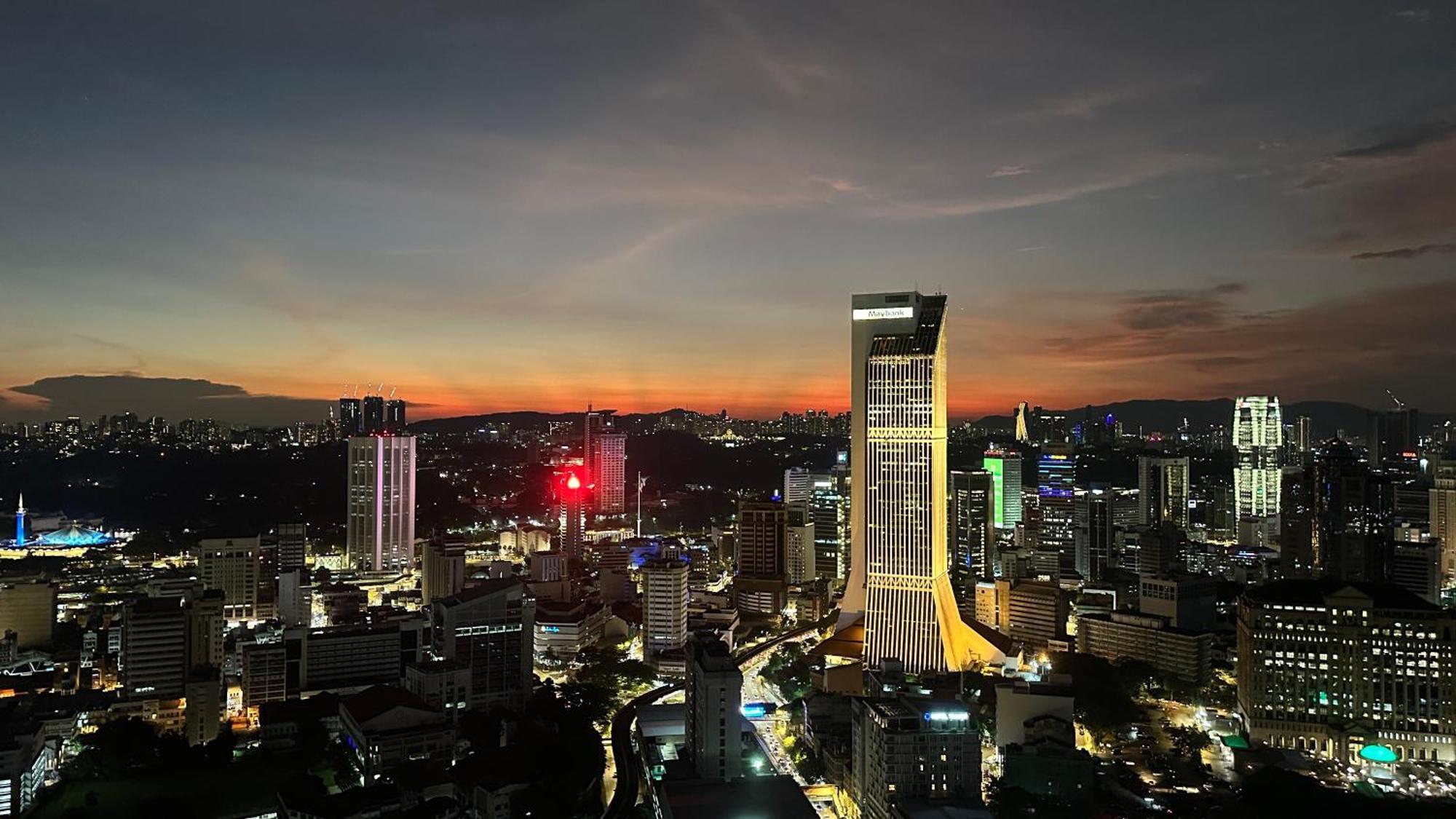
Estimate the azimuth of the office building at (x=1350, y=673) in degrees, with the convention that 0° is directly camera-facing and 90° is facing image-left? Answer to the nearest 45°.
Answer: approximately 0°

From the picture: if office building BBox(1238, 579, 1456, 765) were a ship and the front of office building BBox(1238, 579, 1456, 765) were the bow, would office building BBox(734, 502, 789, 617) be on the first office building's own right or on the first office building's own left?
on the first office building's own right

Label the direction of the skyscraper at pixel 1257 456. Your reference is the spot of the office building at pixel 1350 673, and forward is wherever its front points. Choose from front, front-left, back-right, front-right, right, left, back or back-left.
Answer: back

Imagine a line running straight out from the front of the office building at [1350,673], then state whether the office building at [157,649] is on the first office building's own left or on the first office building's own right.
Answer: on the first office building's own right

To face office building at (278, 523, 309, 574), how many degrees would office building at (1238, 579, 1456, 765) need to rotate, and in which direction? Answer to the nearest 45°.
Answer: approximately 90° to its right

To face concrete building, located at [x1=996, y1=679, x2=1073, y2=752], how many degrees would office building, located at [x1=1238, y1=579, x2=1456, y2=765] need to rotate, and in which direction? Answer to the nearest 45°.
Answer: approximately 45° to its right

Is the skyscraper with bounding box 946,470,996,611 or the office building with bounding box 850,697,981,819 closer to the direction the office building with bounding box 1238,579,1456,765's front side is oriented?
the office building

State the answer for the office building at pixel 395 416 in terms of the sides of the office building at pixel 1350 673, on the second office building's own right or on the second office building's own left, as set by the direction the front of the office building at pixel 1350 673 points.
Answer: on the second office building's own right

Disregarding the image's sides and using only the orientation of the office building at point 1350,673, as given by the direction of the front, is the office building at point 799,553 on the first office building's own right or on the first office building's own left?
on the first office building's own right
